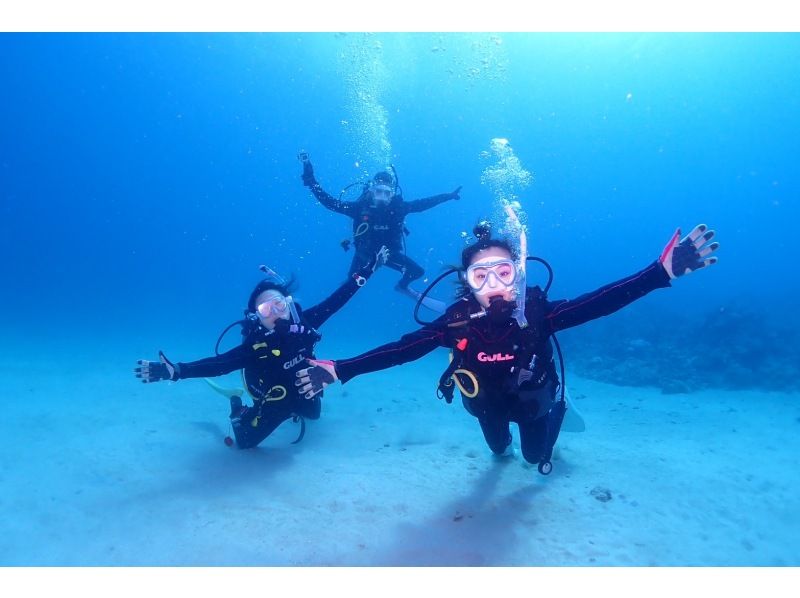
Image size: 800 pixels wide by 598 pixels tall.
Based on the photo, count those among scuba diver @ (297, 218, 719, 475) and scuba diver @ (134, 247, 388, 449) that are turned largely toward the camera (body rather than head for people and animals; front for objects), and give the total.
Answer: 2

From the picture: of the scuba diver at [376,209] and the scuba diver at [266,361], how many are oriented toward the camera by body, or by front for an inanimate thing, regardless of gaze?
2
